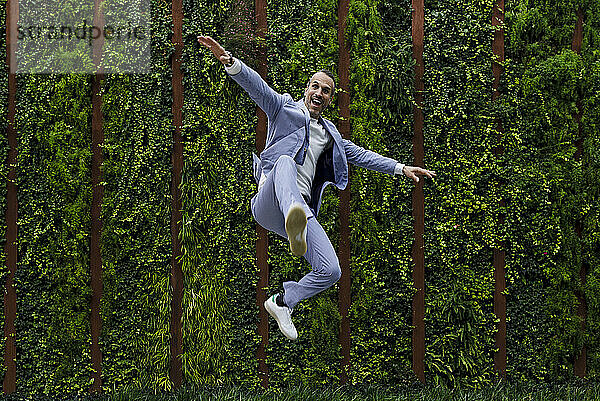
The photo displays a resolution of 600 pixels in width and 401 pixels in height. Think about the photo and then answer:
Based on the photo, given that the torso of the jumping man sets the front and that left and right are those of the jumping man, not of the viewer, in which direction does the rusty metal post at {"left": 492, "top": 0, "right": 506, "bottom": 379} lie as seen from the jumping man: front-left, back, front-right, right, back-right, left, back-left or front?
left

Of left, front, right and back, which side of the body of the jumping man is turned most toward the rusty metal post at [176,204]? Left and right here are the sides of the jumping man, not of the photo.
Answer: back

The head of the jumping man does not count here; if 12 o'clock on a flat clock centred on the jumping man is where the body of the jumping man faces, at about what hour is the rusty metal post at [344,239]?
The rusty metal post is roughly at 8 o'clock from the jumping man.

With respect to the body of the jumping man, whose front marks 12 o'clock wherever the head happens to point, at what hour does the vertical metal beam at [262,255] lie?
The vertical metal beam is roughly at 7 o'clock from the jumping man.

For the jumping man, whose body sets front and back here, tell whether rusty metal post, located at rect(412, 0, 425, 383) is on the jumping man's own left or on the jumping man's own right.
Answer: on the jumping man's own left

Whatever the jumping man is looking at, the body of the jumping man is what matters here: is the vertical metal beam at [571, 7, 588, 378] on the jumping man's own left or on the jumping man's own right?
on the jumping man's own left
